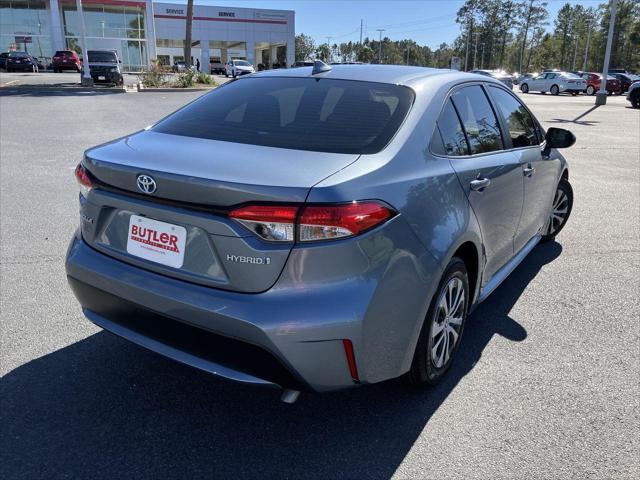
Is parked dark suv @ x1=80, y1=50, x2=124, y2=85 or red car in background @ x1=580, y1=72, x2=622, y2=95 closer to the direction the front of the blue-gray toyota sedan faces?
the red car in background

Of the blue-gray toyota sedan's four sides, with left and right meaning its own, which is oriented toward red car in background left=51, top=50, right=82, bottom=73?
left

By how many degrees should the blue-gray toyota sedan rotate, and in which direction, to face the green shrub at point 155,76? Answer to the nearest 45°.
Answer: approximately 45° to its left

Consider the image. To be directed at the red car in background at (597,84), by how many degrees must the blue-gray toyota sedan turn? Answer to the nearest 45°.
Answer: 0° — it already faces it

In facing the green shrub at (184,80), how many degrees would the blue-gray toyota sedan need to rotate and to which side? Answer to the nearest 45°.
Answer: approximately 45° to its left

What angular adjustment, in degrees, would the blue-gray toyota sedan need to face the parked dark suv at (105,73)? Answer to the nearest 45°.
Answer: approximately 45° to its left

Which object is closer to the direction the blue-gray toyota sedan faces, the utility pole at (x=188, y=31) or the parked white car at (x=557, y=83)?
the parked white car

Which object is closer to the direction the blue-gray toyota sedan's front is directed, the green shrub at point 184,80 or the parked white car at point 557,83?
the parked white car

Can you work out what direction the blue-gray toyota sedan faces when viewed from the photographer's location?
facing away from the viewer and to the right of the viewer

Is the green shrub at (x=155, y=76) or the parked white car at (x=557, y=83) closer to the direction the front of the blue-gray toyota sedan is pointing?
the parked white car
